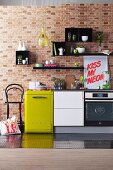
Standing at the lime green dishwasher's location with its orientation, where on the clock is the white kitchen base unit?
The white kitchen base unit is roughly at 9 o'clock from the lime green dishwasher.

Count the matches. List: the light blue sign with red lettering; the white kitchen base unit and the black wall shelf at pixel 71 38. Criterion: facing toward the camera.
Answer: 3

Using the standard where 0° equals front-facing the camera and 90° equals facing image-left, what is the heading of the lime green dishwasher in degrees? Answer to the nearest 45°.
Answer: approximately 0°
